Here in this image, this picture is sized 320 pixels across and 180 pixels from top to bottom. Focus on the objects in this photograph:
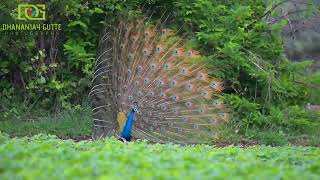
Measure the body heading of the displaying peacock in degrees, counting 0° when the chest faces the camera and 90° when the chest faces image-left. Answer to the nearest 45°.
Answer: approximately 315°
